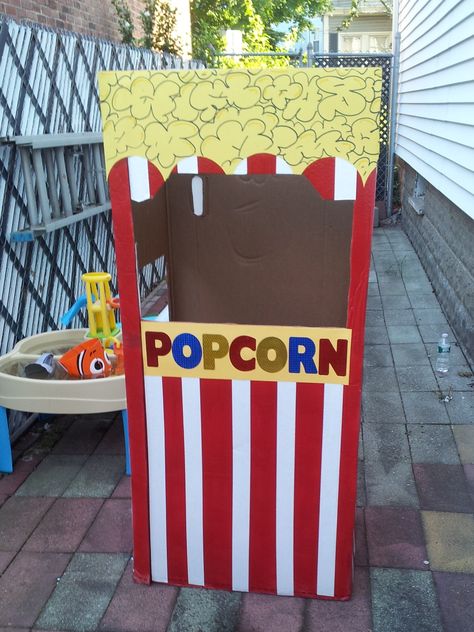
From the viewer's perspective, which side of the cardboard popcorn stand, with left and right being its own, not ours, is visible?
front

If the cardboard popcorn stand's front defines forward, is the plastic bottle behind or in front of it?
behind

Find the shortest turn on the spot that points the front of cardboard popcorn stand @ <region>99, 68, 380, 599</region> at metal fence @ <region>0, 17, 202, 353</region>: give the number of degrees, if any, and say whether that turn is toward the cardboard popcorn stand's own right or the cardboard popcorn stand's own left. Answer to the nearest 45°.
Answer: approximately 135° to the cardboard popcorn stand's own right

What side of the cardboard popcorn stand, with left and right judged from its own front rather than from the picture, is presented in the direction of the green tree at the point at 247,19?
back

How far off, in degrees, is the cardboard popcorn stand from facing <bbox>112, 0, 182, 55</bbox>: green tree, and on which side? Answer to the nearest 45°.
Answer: approximately 180°

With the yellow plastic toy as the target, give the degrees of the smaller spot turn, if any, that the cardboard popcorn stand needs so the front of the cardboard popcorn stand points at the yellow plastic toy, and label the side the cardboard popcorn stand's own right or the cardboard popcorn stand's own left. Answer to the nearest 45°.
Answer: approximately 135° to the cardboard popcorn stand's own right

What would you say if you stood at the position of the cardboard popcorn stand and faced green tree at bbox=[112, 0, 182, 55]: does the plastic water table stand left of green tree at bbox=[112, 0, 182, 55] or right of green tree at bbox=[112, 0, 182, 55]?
left

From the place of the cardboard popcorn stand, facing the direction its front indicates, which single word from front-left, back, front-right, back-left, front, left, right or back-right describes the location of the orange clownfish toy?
back-right

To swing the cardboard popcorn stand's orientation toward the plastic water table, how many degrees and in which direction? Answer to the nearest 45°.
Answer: approximately 135° to its right
